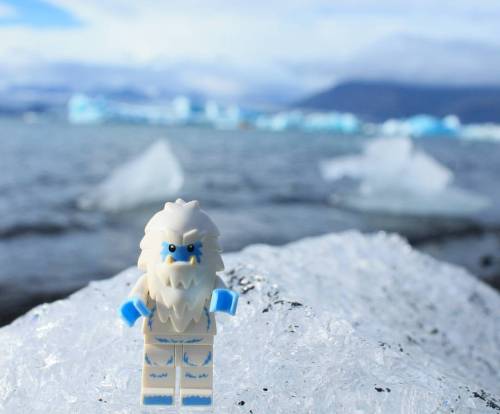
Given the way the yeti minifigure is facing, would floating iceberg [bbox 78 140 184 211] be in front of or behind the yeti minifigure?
behind

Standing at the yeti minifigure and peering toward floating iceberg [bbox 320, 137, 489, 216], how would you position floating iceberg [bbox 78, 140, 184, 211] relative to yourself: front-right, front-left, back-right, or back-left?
front-left

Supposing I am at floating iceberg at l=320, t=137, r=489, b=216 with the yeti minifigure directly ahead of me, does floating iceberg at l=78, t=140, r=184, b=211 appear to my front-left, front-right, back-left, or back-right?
front-right

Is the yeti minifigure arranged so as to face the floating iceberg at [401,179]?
no

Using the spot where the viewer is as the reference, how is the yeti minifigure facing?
facing the viewer
